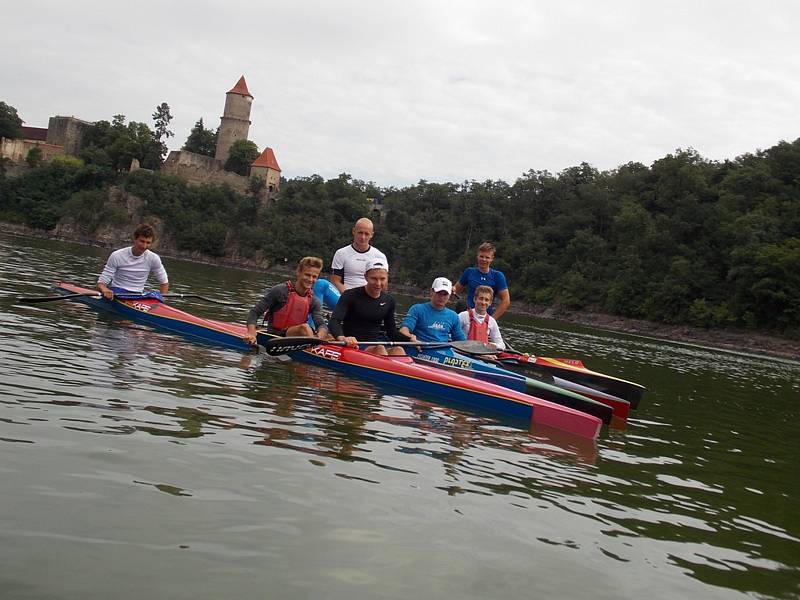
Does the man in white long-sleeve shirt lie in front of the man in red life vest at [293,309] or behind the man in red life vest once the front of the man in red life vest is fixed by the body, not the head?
behind

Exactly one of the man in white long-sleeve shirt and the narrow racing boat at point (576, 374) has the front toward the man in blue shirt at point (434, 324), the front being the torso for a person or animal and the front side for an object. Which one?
the man in white long-sleeve shirt

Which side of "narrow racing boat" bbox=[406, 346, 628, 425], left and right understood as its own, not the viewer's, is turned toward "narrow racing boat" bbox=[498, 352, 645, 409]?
left

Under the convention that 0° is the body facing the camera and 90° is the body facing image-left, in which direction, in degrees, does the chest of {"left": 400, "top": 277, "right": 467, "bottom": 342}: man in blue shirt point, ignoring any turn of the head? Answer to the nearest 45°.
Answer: approximately 0°

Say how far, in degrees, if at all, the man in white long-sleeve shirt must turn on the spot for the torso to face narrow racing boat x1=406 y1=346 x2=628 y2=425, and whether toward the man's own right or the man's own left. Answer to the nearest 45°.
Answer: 0° — they already face it

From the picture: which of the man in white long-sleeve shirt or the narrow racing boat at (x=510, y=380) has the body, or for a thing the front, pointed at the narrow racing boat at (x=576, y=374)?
the man in white long-sleeve shirt

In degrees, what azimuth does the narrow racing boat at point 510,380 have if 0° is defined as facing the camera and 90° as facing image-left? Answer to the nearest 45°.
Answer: approximately 315°

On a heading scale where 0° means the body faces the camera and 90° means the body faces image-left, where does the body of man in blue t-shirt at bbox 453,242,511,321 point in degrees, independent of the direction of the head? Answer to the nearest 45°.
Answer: approximately 0°

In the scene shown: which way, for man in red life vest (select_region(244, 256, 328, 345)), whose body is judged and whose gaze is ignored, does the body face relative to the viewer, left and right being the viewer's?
facing the viewer and to the right of the viewer

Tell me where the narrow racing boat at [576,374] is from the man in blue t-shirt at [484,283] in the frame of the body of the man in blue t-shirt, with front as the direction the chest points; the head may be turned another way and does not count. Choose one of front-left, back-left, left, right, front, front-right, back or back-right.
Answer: front-left

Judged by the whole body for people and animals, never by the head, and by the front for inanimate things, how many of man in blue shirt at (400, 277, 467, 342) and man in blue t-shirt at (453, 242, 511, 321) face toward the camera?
2

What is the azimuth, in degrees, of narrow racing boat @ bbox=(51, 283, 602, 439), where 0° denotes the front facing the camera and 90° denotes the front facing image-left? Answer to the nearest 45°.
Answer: approximately 315°
